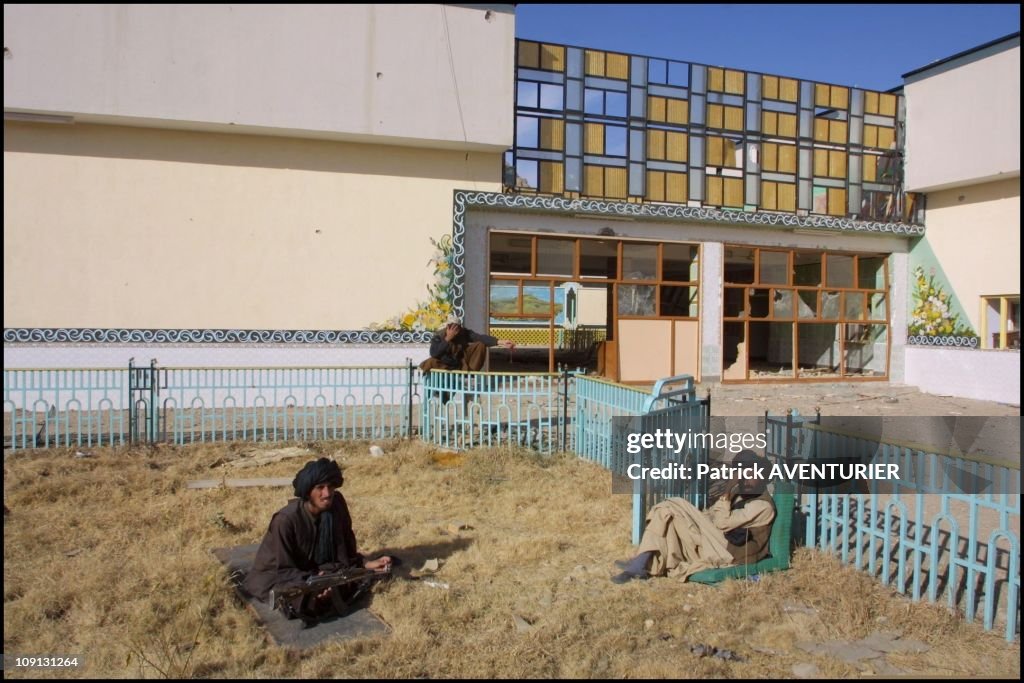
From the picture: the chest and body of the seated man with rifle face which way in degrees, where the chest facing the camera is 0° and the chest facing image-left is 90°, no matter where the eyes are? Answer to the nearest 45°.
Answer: approximately 315°

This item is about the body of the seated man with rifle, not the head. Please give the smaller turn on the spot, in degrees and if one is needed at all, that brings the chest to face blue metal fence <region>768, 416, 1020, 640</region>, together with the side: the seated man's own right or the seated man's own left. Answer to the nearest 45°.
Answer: approximately 45° to the seated man's own left
